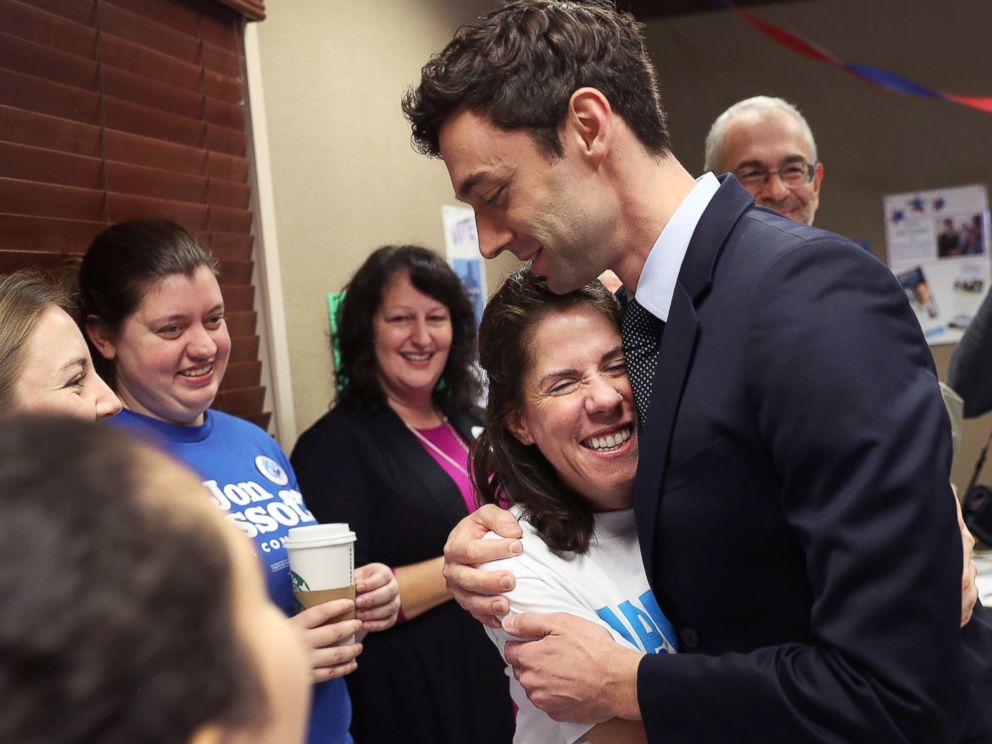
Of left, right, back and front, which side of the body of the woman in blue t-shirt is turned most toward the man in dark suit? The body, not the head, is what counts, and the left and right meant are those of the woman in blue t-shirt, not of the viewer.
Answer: front

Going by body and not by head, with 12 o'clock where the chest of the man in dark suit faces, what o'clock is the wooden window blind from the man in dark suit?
The wooden window blind is roughly at 1 o'clock from the man in dark suit.

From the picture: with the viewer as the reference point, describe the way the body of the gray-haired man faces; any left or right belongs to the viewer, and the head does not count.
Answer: facing the viewer

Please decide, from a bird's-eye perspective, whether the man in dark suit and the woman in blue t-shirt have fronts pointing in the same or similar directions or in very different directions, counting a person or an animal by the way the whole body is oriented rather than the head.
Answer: very different directions

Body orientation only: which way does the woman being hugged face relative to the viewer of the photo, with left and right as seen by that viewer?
facing the viewer and to the right of the viewer

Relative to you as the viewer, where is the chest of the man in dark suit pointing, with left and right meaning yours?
facing to the left of the viewer

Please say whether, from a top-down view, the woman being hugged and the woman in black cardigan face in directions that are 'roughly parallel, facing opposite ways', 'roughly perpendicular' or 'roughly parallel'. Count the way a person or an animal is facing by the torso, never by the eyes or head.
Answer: roughly parallel

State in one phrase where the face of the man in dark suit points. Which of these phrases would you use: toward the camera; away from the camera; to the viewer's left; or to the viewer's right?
to the viewer's left

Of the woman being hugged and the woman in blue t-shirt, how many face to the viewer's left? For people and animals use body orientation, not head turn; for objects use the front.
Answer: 0

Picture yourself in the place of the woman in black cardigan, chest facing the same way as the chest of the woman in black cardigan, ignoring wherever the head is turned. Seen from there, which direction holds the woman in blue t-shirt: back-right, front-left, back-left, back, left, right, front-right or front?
right

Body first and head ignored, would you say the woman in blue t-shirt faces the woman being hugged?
yes

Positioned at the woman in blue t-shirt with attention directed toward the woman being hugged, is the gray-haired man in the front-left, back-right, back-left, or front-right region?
front-left

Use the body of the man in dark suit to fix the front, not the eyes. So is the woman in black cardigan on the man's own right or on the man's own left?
on the man's own right

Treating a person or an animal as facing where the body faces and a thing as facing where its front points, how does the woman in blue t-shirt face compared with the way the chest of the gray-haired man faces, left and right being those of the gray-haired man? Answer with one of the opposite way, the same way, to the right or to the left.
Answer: to the left

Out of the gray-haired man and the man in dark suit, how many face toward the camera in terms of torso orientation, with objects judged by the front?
1

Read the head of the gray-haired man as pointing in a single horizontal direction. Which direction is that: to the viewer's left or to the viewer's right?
to the viewer's left
